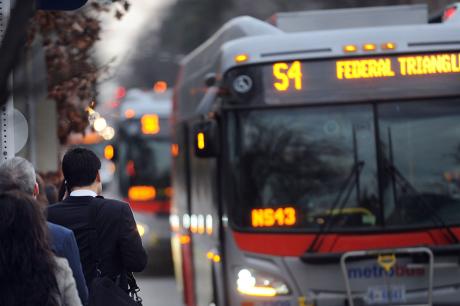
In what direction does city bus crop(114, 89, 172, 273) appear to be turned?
toward the camera

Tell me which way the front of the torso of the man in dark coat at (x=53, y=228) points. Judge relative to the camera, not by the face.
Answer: away from the camera

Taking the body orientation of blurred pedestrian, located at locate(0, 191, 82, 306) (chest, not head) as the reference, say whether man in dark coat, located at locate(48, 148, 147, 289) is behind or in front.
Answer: in front

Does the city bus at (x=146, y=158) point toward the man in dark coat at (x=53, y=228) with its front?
yes

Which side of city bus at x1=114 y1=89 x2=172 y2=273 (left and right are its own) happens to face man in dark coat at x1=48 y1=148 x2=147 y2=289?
front

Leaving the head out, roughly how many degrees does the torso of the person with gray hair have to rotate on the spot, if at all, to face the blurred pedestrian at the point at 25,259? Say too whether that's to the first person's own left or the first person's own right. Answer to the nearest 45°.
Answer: approximately 180°

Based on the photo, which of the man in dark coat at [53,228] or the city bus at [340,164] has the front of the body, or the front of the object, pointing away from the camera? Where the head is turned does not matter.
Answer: the man in dark coat

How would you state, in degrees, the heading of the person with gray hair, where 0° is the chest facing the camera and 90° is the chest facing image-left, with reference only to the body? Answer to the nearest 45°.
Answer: approximately 180°

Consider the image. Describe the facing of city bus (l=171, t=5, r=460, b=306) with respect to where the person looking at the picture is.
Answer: facing the viewer

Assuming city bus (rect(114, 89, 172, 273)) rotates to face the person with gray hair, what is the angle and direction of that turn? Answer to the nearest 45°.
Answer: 0° — it already faces them

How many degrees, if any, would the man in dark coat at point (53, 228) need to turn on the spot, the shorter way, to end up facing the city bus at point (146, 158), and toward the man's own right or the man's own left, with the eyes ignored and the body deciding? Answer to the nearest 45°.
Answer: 0° — they already face it

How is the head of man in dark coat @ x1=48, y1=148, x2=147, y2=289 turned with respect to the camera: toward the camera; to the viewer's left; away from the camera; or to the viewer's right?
away from the camera

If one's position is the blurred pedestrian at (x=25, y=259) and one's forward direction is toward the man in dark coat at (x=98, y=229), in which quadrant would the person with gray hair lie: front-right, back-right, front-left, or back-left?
front-left

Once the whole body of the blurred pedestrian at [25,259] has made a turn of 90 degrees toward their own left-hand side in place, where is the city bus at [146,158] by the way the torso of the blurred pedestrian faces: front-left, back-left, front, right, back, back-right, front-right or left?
right

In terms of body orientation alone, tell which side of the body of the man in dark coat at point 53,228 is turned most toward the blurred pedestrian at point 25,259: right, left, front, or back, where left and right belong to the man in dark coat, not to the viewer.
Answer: back

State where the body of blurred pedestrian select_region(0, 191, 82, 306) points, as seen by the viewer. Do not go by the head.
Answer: away from the camera

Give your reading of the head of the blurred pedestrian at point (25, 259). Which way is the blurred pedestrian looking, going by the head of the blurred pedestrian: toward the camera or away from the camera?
away from the camera
